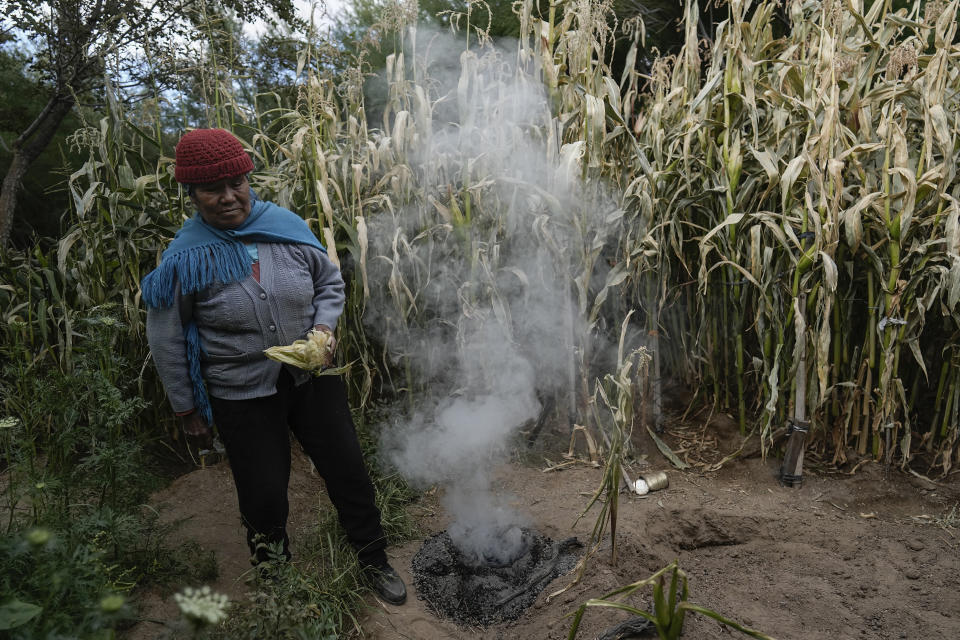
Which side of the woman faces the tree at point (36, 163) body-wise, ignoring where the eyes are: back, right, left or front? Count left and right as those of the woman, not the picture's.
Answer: back

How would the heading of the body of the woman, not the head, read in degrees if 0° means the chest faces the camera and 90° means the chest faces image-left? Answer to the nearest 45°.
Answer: approximately 315°

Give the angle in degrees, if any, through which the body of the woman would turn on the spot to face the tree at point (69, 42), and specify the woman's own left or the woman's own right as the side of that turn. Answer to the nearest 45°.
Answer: approximately 135° to the woman's own left
